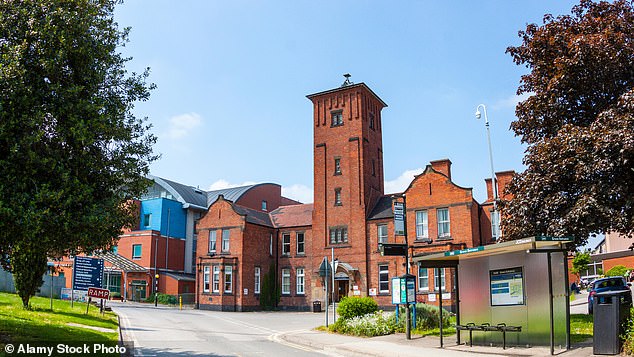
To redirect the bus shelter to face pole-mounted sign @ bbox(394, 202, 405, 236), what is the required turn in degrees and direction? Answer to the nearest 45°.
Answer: approximately 90° to its right

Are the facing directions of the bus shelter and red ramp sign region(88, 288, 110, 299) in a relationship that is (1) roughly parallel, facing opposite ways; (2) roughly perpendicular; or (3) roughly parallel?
roughly perpendicular

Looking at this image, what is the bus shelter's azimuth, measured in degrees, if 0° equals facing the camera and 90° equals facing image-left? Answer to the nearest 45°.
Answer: approximately 45°

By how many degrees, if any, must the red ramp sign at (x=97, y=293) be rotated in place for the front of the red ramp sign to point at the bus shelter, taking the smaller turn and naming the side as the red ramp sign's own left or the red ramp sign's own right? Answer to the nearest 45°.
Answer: approximately 45° to the red ramp sign's own left

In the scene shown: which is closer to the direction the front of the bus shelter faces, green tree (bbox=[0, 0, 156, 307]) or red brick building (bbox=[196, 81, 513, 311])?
the green tree

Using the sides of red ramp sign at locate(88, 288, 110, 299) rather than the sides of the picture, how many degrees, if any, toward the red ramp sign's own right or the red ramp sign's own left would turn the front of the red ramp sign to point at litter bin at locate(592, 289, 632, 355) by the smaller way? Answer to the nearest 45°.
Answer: approximately 45° to the red ramp sign's own left

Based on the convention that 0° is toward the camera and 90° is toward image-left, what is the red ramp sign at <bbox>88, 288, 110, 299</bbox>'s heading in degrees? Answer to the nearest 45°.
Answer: approximately 0°

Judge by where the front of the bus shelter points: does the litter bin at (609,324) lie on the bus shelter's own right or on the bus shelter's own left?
on the bus shelter's own left
